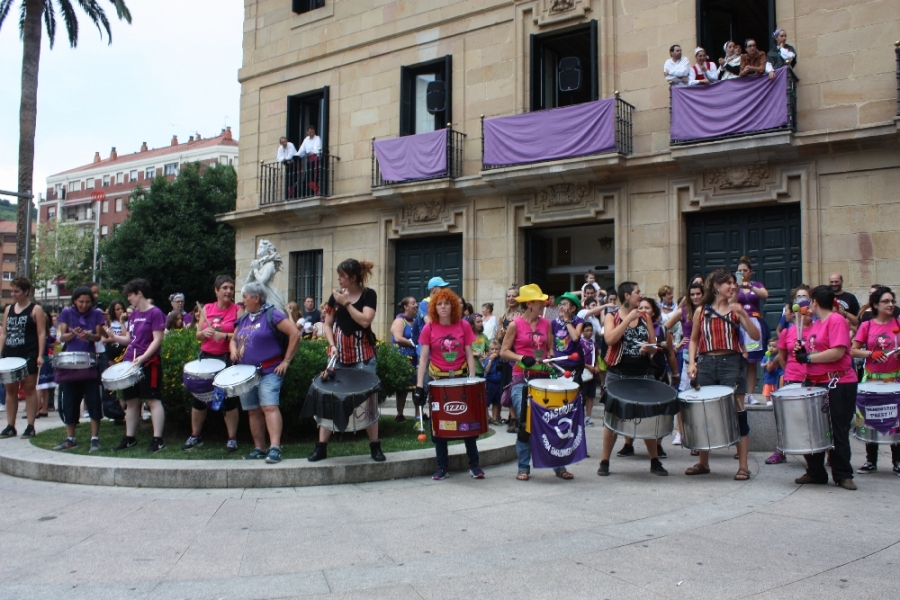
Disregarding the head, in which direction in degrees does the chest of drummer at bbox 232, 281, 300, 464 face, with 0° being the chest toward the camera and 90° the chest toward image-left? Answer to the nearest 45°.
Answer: approximately 45°

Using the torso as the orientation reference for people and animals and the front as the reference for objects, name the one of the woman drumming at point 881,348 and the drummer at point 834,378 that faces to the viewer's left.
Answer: the drummer

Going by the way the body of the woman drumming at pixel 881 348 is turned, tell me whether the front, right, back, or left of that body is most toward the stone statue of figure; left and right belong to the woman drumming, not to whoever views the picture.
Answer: right

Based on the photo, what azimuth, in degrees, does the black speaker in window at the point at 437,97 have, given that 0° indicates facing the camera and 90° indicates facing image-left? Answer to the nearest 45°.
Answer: approximately 0°

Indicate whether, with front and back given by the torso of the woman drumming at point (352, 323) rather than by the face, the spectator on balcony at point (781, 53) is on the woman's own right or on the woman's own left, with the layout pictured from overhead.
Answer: on the woman's own left

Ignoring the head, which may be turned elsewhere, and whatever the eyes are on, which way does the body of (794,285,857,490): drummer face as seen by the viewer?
to the viewer's left

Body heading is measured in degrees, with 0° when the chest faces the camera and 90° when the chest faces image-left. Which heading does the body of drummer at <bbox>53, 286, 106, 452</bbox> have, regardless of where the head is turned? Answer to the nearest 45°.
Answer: approximately 0°

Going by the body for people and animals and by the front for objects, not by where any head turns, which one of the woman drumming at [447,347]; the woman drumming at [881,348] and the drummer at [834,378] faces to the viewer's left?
the drummer

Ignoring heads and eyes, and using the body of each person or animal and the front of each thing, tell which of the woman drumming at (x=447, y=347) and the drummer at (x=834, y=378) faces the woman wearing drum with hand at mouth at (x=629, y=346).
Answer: the drummer

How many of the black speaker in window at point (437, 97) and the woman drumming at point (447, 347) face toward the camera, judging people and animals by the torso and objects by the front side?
2

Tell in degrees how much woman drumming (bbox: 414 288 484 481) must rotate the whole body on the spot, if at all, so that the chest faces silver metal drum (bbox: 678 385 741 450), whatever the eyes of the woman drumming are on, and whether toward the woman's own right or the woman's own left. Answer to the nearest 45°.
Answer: approximately 90° to the woman's own left
